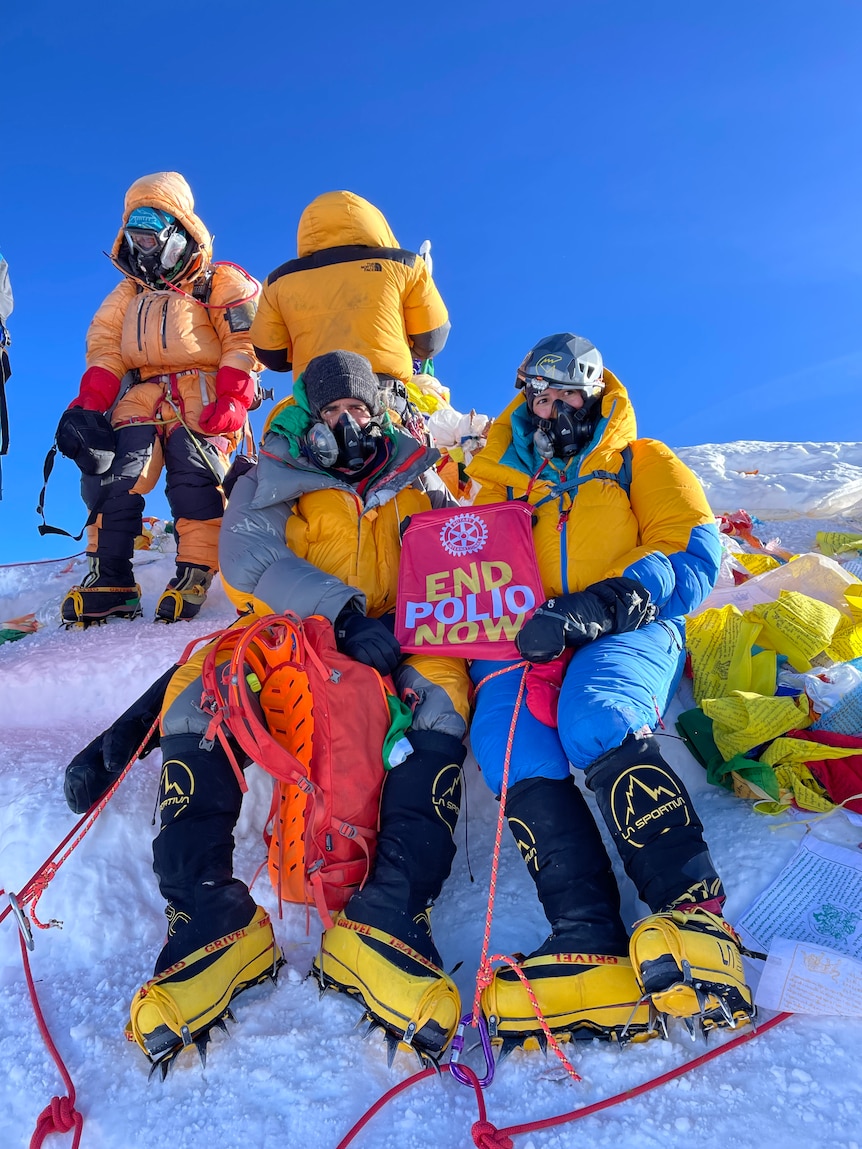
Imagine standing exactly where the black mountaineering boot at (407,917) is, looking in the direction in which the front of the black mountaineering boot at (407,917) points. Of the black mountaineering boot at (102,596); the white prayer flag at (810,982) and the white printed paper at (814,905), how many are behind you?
1

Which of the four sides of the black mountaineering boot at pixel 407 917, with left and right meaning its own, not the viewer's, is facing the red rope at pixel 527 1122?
front

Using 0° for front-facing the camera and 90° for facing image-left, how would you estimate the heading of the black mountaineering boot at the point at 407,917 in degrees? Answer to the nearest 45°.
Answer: approximately 315°

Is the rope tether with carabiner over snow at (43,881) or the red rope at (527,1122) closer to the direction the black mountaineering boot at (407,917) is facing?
the red rope

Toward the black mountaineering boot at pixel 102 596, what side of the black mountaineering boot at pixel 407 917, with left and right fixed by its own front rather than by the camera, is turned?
back

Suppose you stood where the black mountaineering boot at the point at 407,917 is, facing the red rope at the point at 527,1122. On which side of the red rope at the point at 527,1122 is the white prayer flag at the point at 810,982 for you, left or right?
left

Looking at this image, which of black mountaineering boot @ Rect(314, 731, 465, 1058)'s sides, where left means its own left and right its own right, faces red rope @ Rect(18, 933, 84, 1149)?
right

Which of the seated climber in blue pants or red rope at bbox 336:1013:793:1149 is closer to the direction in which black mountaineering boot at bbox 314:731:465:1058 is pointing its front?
the red rope

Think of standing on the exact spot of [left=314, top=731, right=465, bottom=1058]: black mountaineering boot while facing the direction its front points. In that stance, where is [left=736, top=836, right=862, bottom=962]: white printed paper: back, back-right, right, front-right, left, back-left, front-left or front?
front-left

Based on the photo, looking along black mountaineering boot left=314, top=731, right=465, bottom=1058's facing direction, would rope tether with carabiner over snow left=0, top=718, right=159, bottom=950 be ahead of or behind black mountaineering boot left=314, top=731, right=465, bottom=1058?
behind
